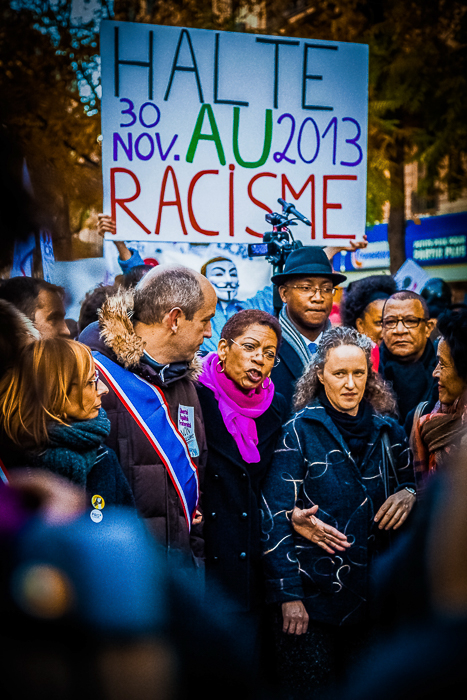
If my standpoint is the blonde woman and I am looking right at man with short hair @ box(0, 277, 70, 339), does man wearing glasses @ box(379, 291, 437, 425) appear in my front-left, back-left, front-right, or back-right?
front-right

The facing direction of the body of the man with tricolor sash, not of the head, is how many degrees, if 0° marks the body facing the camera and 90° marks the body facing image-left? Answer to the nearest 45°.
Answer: approximately 315°

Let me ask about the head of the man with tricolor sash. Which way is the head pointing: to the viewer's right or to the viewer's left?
to the viewer's right

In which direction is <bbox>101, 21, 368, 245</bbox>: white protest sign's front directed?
toward the camera

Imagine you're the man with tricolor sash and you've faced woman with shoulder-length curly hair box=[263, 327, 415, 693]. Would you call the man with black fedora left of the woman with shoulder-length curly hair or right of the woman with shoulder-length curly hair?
left

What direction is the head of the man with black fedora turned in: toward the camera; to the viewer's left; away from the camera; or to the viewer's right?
toward the camera

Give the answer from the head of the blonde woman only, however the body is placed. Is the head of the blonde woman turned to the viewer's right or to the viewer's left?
to the viewer's right

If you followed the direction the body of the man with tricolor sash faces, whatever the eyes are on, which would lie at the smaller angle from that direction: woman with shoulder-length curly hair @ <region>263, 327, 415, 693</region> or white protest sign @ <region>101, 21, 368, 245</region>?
the woman with shoulder-length curly hair
